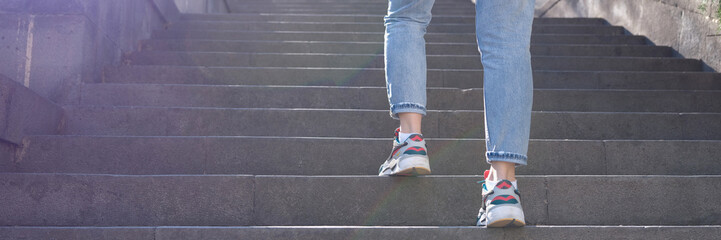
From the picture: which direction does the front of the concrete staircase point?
toward the camera
